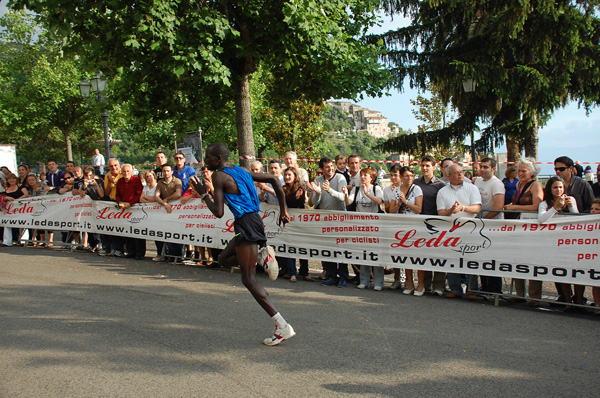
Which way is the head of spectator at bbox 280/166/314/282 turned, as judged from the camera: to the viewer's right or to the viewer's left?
to the viewer's left

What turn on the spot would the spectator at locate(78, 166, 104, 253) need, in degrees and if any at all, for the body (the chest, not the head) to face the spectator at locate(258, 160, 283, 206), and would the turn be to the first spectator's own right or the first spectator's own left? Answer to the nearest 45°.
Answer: approximately 45° to the first spectator's own left

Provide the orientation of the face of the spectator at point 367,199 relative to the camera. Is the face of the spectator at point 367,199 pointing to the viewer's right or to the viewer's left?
to the viewer's left

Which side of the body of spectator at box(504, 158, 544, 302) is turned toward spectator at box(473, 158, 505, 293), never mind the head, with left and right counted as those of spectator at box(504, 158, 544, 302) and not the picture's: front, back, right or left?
right

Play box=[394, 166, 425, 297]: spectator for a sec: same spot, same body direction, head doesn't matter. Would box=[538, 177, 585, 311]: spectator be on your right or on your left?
on your left

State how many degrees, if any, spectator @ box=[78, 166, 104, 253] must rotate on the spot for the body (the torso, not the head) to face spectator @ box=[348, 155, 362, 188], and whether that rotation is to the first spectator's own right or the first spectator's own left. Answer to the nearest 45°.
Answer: approximately 45° to the first spectator's own left

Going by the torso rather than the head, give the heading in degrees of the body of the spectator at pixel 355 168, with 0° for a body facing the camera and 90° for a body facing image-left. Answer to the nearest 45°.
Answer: approximately 0°

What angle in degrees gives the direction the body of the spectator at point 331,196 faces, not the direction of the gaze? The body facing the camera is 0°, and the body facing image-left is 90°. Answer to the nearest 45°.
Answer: approximately 45°

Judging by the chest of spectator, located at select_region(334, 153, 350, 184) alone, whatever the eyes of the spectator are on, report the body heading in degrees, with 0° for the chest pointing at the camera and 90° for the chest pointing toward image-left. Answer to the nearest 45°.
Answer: approximately 45°

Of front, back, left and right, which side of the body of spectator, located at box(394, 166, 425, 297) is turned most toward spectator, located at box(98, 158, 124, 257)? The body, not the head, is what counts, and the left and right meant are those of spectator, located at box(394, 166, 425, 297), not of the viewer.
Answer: right

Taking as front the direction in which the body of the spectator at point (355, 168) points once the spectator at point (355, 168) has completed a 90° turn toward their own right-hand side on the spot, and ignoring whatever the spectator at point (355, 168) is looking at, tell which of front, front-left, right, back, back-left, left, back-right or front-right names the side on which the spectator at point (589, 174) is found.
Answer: back-right

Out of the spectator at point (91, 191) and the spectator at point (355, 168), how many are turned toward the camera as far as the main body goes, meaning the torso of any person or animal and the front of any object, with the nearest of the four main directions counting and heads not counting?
2
